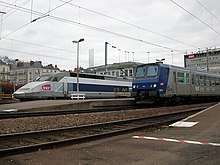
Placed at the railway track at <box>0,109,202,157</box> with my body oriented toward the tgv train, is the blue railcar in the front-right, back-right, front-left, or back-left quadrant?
front-right

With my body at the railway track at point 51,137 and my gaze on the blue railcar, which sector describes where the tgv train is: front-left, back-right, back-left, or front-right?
front-left

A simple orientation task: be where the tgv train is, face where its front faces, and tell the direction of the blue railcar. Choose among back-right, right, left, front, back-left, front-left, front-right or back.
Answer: left

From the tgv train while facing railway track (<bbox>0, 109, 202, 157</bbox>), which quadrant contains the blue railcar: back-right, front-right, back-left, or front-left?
front-left

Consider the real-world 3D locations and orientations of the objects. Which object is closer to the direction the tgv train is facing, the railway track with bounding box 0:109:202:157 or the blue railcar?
the railway track
